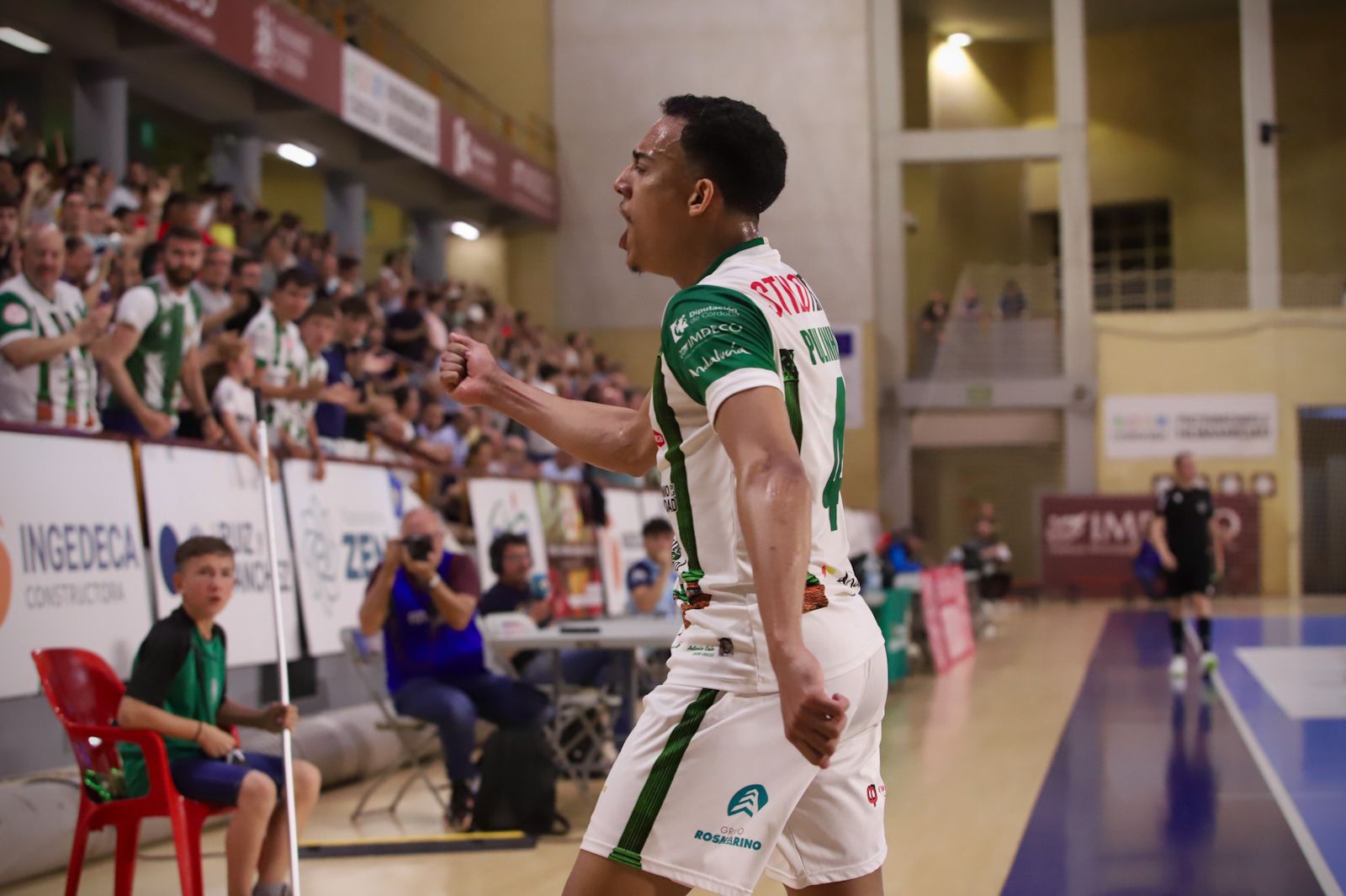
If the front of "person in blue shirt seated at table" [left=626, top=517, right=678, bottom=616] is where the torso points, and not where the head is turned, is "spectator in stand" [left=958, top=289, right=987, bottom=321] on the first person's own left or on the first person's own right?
on the first person's own left

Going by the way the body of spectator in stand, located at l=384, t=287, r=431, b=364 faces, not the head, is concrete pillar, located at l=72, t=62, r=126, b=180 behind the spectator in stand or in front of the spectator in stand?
behind

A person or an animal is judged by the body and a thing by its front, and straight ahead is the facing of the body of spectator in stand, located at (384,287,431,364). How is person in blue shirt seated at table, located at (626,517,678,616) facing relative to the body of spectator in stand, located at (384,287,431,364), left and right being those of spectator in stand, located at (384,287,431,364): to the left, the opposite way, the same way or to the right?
the same way

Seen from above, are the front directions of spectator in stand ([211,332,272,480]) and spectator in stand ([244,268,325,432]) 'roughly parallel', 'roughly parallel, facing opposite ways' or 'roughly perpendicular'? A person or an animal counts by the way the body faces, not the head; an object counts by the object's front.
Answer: roughly parallel

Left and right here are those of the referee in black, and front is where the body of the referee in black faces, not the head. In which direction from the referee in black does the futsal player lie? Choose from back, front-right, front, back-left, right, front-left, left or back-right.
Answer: front

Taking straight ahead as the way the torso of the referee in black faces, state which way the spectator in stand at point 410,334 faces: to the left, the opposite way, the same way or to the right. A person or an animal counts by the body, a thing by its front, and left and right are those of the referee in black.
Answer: to the left

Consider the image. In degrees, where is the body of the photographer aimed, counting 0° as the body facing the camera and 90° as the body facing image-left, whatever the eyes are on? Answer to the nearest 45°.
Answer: approximately 0°

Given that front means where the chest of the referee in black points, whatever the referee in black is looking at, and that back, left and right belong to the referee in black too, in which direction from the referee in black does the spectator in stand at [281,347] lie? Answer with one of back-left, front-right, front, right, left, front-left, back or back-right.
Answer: front-right

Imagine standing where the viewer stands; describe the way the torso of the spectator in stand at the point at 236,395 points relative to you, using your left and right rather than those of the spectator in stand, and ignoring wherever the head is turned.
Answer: facing the viewer and to the right of the viewer

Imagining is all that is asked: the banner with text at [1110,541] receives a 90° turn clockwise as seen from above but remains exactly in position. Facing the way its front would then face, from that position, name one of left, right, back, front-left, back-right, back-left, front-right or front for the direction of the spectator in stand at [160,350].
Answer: left

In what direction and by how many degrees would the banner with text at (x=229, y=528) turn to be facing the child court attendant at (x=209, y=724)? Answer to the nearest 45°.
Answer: approximately 45° to its right

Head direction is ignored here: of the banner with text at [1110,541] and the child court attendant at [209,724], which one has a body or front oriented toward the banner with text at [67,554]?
the banner with text at [1110,541]

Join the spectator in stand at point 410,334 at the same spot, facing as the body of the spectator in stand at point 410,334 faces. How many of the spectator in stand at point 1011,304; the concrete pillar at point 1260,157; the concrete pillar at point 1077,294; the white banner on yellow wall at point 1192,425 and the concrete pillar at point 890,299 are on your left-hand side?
5

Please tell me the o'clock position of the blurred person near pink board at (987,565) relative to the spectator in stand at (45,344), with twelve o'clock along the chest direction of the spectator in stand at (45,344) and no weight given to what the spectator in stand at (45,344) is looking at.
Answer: the blurred person near pink board at (987,565) is roughly at 9 o'clock from the spectator in stand at (45,344).

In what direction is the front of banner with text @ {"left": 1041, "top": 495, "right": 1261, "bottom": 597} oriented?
toward the camera
